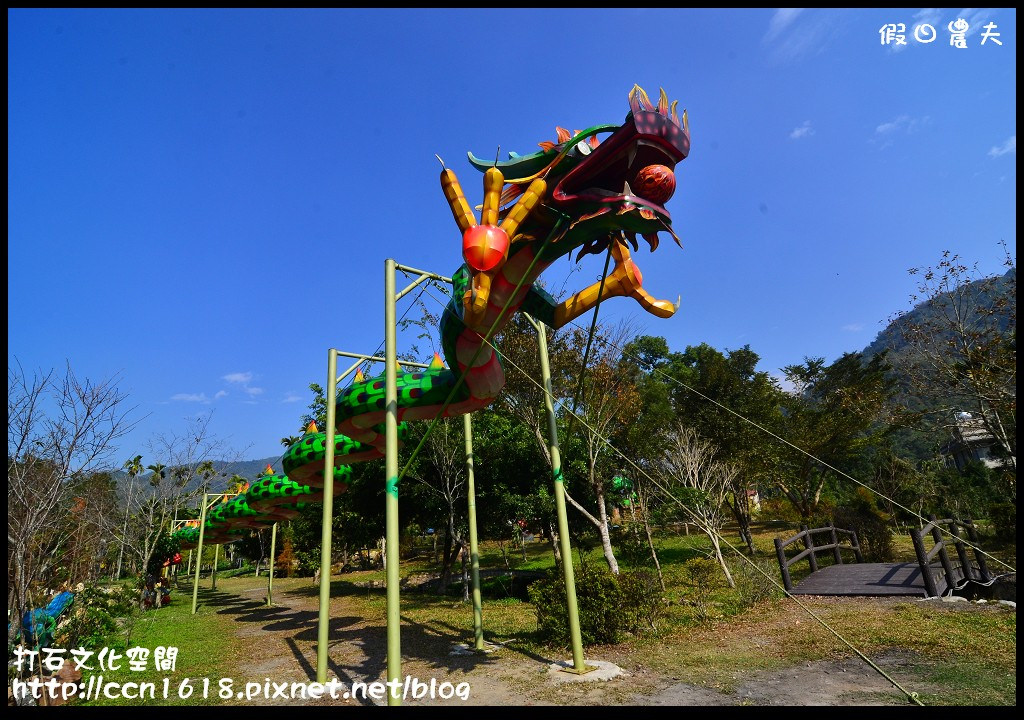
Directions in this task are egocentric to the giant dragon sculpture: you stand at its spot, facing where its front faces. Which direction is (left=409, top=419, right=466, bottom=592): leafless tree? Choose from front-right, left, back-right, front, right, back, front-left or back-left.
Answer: back-left

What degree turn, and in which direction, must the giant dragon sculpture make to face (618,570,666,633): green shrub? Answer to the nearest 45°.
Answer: approximately 90° to its left

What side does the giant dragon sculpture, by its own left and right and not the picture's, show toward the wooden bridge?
left

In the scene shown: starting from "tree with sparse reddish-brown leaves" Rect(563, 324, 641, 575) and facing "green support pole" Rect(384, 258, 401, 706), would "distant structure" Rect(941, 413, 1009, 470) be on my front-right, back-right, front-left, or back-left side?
back-left

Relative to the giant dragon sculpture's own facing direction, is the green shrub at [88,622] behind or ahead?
behind

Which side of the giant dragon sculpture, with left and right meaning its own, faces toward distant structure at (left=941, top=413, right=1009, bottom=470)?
left

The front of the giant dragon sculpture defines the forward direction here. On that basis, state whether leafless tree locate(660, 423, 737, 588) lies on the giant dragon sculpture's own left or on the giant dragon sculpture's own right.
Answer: on the giant dragon sculpture's own left

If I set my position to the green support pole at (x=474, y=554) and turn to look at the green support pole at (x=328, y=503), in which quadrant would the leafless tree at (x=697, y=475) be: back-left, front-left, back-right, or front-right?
back-right

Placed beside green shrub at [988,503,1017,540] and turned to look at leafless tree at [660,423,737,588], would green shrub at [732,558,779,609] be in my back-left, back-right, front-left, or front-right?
front-left

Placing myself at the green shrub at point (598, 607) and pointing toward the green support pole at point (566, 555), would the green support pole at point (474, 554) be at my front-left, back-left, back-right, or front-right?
front-right

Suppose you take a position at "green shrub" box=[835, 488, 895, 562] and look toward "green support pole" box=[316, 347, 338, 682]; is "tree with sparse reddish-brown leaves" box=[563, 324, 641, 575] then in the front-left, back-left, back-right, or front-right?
front-right
